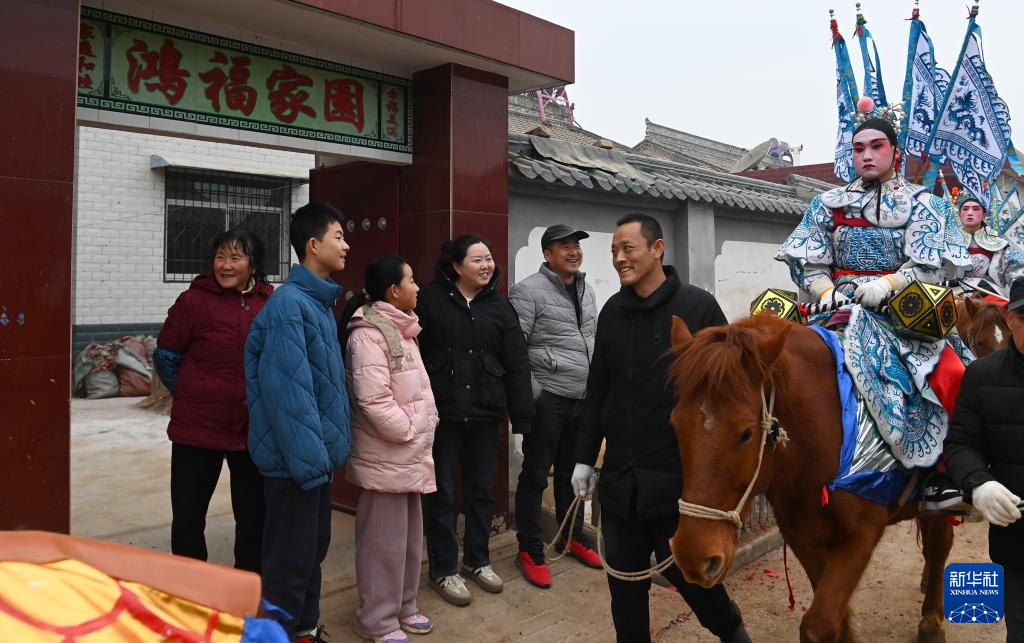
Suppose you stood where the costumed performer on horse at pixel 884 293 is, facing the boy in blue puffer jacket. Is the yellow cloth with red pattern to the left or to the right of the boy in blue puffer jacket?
left

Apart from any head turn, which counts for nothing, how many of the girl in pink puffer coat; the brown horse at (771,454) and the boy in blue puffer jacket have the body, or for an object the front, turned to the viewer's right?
2

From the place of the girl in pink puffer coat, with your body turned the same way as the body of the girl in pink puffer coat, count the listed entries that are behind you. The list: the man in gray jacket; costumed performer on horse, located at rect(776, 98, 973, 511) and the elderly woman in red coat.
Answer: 1

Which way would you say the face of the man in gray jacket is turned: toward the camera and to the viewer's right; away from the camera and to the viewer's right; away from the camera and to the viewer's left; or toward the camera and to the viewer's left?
toward the camera and to the viewer's right

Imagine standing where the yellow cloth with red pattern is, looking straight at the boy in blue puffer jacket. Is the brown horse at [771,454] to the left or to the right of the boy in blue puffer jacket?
right

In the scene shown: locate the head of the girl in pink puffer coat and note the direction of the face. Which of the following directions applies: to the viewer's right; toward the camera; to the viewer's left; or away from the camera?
to the viewer's right

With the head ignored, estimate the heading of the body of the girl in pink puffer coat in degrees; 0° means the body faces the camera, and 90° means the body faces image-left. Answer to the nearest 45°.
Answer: approximately 270°

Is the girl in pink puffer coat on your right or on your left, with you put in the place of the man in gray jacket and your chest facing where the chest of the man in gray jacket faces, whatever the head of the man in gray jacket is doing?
on your right

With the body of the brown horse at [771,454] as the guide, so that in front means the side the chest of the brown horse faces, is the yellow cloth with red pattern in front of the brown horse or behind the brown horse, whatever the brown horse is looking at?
in front

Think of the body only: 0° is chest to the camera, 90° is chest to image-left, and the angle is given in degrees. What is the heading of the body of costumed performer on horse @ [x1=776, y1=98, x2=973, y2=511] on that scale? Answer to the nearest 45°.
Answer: approximately 45°

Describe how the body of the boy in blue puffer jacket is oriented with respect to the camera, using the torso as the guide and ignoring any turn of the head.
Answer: to the viewer's right

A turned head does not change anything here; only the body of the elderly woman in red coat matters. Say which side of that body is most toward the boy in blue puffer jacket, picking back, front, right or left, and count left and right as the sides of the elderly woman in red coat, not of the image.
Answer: front

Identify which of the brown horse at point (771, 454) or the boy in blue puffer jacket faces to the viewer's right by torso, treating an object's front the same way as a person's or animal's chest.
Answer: the boy in blue puffer jacket

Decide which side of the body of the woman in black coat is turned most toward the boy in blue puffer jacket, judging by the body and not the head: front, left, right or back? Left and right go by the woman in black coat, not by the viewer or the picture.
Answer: right

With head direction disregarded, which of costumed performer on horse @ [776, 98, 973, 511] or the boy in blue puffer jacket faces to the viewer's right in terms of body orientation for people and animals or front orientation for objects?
the boy in blue puffer jacket

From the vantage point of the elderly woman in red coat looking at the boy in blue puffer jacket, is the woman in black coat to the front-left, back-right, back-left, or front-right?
front-left

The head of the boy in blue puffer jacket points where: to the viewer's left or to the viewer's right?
to the viewer's right
